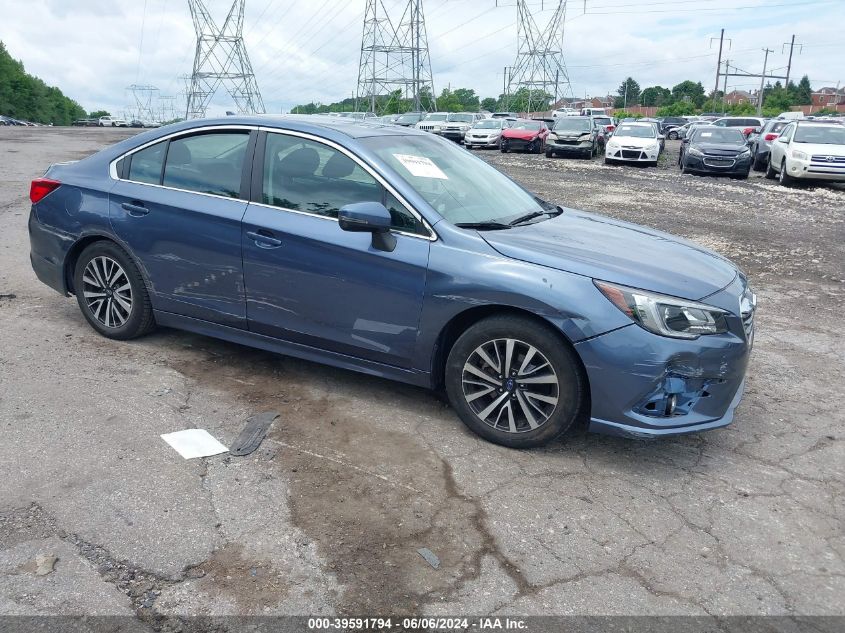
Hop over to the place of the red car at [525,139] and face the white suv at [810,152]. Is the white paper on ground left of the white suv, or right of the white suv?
right

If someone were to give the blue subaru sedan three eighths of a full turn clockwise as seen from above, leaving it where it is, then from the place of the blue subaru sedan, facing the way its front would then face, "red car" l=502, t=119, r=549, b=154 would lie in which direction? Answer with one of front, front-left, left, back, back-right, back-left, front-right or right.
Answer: right

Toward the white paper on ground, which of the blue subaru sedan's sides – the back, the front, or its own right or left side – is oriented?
right

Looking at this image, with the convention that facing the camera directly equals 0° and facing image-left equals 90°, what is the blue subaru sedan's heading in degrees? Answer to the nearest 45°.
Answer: approximately 315°

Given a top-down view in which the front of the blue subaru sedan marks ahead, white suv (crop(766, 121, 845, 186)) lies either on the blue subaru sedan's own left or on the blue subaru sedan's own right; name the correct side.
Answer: on the blue subaru sedan's own left
